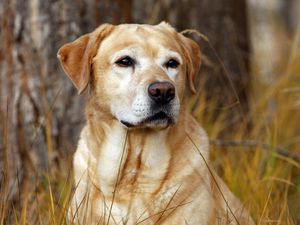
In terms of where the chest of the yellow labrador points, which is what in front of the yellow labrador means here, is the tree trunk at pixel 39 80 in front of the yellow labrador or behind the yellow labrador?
behind

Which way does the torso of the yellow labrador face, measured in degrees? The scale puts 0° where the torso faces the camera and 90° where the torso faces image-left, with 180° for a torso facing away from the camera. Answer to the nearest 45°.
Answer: approximately 0°
